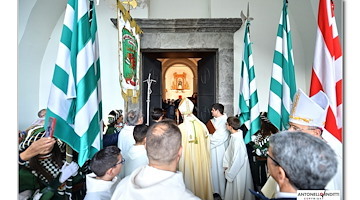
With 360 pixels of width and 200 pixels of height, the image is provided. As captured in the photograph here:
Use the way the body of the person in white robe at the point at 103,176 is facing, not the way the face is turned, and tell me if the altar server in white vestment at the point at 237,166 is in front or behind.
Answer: in front

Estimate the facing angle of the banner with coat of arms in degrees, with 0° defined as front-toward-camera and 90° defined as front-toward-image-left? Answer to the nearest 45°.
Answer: approximately 315°

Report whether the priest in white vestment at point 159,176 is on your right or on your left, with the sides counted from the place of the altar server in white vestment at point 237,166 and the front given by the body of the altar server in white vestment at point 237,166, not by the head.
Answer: on your left

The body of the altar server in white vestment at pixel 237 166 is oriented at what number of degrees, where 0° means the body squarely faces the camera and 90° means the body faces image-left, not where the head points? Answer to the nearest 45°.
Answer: approximately 90°

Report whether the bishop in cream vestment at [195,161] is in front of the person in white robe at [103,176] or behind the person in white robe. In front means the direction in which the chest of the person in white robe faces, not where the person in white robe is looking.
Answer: in front

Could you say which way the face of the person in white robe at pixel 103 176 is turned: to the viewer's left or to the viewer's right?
to the viewer's right

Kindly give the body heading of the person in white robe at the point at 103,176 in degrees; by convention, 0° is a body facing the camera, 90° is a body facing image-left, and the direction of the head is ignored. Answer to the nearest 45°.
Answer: approximately 225°
